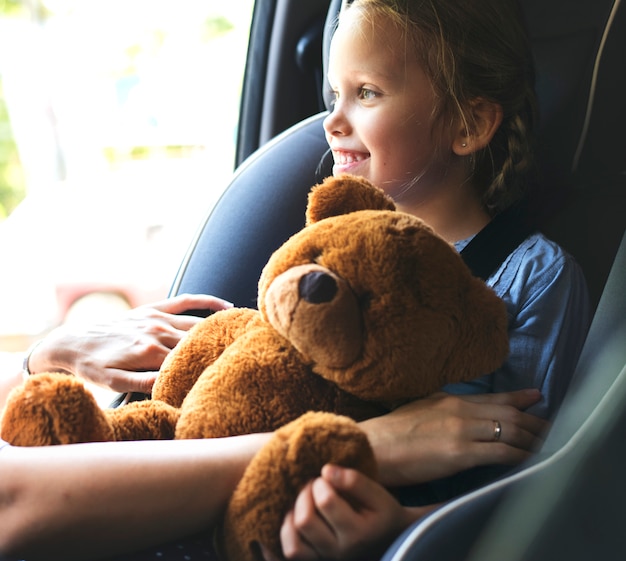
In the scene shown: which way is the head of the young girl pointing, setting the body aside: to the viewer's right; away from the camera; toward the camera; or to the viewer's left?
to the viewer's left

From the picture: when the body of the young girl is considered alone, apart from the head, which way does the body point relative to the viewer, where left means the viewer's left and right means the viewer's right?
facing the viewer and to the left of the viewer
